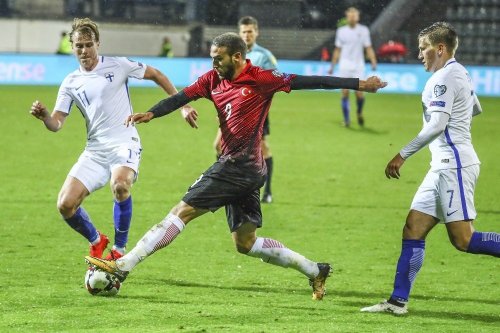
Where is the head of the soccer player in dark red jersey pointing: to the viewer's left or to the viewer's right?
to the viewer's left

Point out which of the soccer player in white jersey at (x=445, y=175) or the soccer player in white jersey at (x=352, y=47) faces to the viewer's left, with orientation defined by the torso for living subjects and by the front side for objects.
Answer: the soccer player in white jersey at (x=445, y=175)

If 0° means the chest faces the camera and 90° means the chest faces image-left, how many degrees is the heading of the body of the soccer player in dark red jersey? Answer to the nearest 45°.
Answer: approximately 45°

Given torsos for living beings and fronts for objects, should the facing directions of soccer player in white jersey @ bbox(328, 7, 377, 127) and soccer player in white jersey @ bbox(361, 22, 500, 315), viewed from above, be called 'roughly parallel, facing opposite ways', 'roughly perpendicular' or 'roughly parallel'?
roughly perpendicular

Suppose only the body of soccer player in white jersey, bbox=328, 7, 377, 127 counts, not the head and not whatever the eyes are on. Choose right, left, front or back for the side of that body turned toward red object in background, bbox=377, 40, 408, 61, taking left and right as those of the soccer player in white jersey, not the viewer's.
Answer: back

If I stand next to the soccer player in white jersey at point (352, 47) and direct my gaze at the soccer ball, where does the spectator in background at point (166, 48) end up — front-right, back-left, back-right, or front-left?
back-right

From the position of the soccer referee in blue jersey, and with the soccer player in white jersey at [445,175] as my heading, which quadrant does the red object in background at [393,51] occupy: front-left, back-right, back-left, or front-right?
back-left

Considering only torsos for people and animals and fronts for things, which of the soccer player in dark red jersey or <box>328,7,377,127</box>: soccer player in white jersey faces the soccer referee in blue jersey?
the soccer player in white jersey

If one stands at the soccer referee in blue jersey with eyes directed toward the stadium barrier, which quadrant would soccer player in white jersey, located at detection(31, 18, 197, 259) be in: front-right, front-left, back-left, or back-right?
back-left

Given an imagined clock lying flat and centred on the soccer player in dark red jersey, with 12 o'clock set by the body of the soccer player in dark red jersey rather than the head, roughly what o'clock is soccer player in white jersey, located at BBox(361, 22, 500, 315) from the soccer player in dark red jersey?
The soccer player in white jersey is roughly at 8 o'clock from the soccer player in dark red jersey.

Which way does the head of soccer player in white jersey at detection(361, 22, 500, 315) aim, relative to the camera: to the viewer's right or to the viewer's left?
to the viewer's left

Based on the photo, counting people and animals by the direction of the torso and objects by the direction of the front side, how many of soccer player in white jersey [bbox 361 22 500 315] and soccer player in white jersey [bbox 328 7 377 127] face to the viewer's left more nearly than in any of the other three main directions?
1

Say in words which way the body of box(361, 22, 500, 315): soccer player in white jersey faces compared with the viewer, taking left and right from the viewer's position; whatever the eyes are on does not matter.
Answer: facing to the left of the viewer

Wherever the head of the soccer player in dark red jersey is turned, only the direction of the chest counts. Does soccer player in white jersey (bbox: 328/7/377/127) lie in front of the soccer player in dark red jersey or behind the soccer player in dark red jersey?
behind

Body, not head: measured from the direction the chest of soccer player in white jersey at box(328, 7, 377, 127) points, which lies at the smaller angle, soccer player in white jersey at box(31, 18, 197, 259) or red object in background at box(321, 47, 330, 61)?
the soccer player in white jersey

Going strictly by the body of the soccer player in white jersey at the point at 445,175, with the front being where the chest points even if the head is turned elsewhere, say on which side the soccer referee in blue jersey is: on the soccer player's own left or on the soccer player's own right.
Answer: on the soccer player's own right
